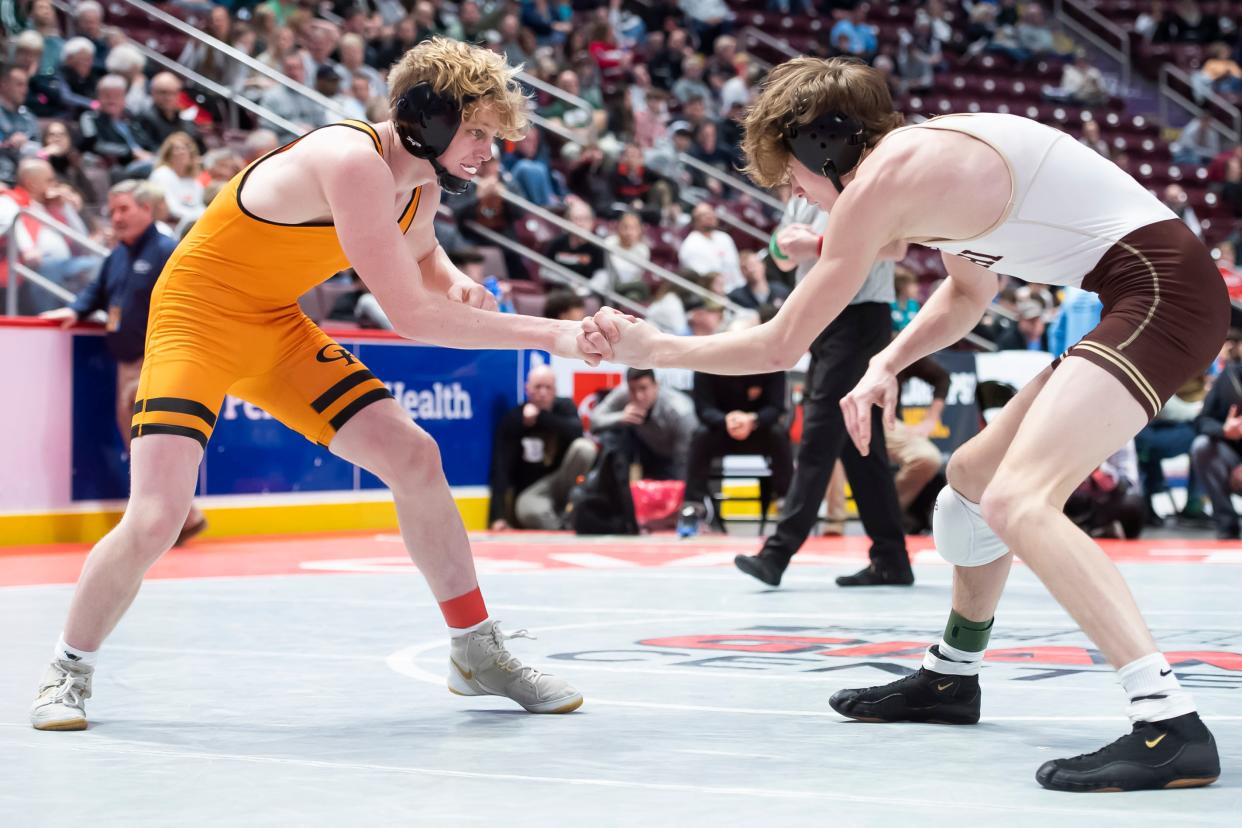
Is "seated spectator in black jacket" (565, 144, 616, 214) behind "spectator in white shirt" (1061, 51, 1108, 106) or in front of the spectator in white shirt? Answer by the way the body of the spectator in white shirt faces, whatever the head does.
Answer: in front

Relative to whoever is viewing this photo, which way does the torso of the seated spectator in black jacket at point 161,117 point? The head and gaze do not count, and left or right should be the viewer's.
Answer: facing the viewer and to the right of the viewer

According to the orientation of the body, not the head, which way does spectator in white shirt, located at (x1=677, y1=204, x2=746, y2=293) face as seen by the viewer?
toward the camera

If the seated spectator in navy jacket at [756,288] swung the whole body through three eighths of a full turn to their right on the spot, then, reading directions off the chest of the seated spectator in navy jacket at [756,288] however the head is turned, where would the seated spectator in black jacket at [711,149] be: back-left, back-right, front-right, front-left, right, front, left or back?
front-right

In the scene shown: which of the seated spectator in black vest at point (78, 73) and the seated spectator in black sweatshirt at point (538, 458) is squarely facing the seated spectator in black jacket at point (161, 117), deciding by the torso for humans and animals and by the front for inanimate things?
the seated spectator in black vest at point (78, 73)

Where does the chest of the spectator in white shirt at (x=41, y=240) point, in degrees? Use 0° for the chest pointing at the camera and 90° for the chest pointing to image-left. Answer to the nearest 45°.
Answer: approximately 315°

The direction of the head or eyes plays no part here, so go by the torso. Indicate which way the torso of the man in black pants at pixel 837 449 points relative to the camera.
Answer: to the viewer's left

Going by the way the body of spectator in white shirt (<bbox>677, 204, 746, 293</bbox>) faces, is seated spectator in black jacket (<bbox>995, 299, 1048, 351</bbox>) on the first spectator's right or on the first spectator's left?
on the first spectator's left

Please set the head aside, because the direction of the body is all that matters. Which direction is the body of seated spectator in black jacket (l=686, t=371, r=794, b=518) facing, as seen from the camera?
toward the camera

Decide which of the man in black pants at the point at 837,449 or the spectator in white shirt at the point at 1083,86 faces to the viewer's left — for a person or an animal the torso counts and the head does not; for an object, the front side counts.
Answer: the man in black pants

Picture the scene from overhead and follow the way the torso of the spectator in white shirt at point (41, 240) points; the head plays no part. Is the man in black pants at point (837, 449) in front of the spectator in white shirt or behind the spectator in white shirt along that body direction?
in front

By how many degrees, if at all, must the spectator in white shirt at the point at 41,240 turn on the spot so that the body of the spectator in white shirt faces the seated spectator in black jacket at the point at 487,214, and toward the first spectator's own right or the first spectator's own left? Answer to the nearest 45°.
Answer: approximately 90° to the first spectator's own left

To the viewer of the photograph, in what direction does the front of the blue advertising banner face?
facing the viewer

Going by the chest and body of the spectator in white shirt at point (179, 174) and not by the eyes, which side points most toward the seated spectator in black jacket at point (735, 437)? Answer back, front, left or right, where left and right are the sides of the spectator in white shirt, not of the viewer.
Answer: front

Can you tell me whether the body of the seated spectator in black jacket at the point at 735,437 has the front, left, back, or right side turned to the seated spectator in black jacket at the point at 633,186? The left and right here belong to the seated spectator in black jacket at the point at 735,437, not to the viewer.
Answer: back

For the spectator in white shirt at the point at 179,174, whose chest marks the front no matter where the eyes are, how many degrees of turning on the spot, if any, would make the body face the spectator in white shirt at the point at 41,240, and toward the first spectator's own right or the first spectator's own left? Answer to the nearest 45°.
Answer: approximately 90° to the first spectator's own right
